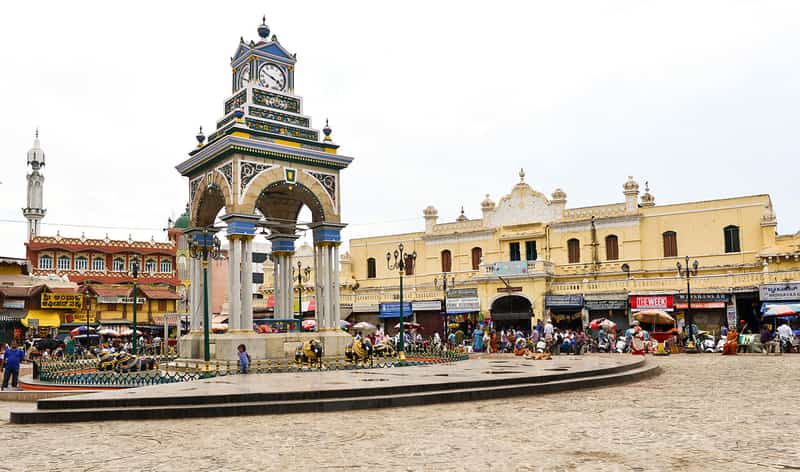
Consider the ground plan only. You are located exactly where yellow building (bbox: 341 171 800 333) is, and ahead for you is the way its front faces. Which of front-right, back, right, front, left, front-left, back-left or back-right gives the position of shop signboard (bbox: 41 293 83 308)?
front-right

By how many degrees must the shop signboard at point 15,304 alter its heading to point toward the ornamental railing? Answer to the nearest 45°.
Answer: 0° — it already faces it

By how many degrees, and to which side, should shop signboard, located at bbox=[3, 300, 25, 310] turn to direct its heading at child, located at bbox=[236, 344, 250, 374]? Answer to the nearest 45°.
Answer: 0° — it already faces them

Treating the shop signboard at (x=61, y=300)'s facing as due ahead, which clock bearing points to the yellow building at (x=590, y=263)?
The yellow building is roughly at 10 o'clock from the shop signboard.

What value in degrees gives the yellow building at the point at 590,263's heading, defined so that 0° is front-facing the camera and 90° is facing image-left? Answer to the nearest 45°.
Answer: approximately 45°

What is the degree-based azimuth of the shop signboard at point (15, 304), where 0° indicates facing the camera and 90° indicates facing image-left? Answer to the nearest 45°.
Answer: approximately 0°

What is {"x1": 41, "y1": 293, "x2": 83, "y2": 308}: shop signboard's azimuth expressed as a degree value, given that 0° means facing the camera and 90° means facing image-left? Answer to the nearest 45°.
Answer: approximately 0°
